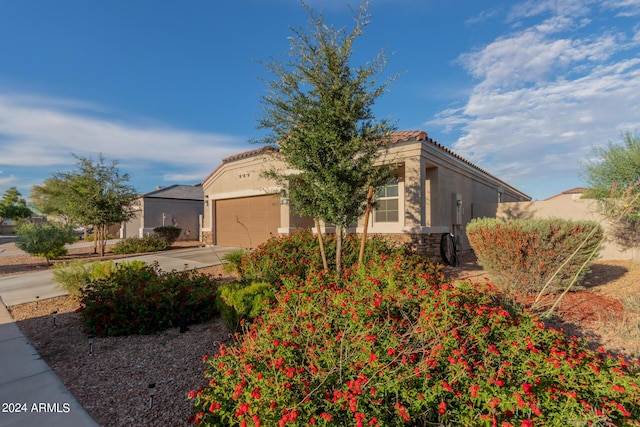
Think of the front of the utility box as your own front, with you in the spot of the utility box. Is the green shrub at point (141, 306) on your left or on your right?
on your right

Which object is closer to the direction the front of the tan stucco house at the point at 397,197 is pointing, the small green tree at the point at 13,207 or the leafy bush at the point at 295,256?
the leafy bush

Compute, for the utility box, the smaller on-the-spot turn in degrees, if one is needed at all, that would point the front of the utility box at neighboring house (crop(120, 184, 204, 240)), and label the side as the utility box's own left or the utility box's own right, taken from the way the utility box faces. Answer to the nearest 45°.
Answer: approximately 135° to the utility box's own right

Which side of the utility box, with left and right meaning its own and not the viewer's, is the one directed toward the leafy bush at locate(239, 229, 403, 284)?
right

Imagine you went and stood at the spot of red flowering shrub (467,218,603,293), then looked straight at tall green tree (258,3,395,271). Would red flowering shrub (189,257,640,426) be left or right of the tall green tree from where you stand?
left

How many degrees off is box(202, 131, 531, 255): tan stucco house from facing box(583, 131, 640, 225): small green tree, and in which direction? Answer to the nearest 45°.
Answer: approximately 135° to its left

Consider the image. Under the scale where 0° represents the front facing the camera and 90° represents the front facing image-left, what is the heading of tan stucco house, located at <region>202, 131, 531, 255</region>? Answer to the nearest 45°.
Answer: approximately 45°

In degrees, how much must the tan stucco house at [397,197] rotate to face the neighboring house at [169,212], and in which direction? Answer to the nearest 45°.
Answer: approximately 90° to its right

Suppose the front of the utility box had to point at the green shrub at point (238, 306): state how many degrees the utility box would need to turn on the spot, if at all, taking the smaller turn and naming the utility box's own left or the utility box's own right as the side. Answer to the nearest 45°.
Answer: approximately 45° to the utility box's own right

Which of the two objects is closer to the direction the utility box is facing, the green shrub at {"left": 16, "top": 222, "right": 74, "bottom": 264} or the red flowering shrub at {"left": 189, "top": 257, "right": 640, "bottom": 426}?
the red flowering shrub

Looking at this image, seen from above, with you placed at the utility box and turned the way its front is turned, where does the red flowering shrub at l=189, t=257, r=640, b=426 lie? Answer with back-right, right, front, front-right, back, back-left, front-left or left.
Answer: front-right

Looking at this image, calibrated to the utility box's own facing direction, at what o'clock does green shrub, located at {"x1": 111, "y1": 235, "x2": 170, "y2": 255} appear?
The green shrub is roughly at 4 o'clock from the utility box.

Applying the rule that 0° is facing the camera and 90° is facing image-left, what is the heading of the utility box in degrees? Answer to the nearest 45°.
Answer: approximately 315°

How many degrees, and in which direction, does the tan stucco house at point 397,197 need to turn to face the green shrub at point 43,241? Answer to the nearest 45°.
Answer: approximately 45° to its right

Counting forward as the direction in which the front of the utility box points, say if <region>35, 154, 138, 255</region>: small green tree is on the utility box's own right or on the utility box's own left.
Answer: on the utility box's own right
